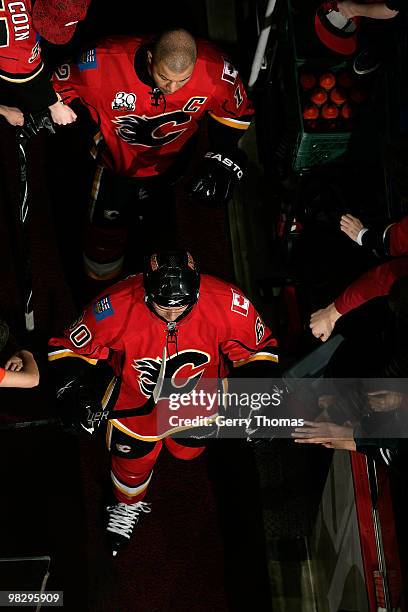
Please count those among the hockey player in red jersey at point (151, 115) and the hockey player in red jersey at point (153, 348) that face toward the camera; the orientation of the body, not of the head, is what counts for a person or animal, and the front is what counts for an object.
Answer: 2

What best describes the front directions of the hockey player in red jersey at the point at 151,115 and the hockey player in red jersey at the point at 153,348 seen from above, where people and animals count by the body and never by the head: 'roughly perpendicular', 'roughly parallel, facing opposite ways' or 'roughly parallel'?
roughly parallel

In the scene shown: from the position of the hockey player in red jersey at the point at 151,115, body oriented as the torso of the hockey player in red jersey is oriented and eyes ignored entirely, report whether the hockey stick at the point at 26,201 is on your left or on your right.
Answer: on your right

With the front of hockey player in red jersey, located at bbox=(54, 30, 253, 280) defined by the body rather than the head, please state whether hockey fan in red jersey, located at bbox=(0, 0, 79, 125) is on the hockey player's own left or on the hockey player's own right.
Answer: on the hockey player's own right

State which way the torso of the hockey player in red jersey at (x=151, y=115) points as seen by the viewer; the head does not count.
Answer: toward the camera

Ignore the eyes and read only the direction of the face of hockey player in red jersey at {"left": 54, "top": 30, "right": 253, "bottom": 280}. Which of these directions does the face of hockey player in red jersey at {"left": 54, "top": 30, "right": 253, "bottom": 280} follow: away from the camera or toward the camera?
toward the camera

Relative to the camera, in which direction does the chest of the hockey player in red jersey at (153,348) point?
toward the camera

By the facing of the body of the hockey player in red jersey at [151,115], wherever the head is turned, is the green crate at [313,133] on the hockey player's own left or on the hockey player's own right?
on the hockey player's own left

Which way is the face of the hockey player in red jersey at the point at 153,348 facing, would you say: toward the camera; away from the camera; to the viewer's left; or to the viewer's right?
toward the camera
